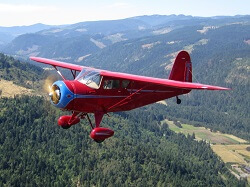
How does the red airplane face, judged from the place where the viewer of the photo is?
facing the viewer and to the left of the viewer
